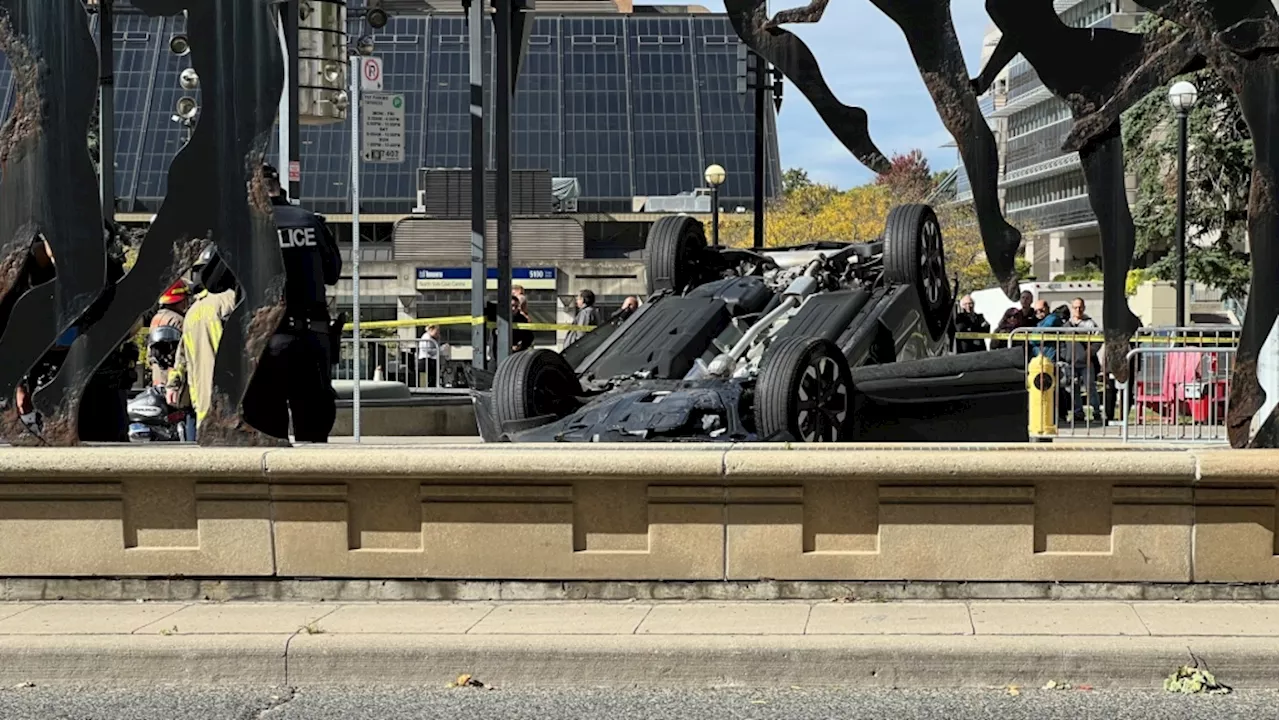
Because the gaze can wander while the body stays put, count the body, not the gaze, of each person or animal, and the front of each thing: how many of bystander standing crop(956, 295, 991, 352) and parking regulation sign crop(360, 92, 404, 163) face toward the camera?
2

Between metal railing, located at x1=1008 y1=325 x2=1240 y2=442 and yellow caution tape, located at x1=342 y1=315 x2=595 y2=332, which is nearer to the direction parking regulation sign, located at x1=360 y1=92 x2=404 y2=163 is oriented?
the metal railing

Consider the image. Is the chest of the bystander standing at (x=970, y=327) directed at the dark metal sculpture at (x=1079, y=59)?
yes

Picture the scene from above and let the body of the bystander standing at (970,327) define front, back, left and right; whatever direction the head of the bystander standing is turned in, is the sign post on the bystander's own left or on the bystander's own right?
on the bystander's own right

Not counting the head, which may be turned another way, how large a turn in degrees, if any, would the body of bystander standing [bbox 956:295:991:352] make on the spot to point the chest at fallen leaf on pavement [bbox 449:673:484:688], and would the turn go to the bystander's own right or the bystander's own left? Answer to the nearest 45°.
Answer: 0° — they already face it

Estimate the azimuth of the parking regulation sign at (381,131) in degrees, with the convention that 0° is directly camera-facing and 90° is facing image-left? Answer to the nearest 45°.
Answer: approximately 0°

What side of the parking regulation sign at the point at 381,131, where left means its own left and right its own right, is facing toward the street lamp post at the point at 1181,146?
left

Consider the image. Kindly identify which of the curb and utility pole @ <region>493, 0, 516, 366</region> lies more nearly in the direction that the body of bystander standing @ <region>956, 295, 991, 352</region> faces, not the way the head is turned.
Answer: the curb
